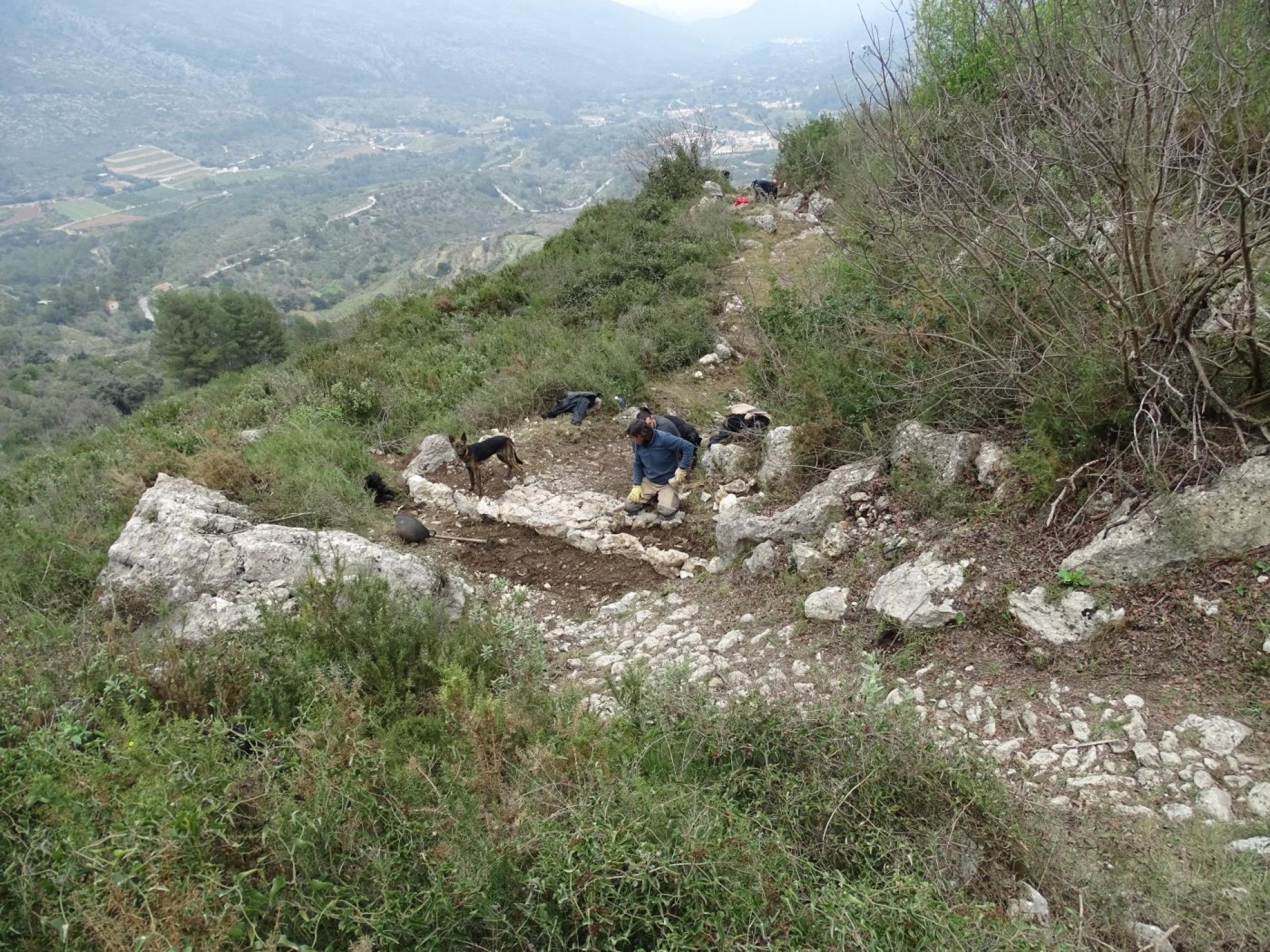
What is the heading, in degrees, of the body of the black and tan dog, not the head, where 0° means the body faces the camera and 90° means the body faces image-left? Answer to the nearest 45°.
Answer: approximately 45°

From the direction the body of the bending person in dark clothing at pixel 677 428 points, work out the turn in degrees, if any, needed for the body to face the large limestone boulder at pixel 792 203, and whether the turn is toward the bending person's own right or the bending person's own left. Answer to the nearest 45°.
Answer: approximately 90° to the bending person's own right

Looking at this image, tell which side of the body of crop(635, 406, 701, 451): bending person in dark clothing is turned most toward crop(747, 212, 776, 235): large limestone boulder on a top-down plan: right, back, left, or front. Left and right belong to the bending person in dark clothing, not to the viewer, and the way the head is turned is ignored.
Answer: right

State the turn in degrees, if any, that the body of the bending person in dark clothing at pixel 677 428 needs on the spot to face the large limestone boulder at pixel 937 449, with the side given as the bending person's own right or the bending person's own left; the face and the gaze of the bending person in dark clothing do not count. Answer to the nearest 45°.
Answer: approximately 135° to the bending person's own left

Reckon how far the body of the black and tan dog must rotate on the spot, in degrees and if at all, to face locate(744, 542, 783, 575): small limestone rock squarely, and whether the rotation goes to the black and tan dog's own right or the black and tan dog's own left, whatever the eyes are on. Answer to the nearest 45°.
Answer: approximately 90° to the black and tan dog's own left

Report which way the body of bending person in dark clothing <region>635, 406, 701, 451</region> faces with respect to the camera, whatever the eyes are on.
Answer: to the viewer's left

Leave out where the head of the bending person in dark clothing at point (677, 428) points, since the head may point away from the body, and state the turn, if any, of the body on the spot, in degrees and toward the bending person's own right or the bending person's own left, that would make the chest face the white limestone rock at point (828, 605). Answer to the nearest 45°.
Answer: approximately 90° to the bending person's own left

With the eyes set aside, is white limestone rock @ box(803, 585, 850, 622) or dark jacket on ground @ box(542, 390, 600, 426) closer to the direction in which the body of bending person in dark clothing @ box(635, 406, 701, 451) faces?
the dark jacket on ground

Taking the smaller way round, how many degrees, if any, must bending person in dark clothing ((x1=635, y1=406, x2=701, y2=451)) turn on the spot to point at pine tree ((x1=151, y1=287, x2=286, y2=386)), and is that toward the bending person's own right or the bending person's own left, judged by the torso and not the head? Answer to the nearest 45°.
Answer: approximately 45° to the bending person's own right

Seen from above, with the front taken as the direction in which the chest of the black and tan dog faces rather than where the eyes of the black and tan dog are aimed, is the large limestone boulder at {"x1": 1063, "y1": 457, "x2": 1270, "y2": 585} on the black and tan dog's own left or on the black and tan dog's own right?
on the black and tan dog's own left
